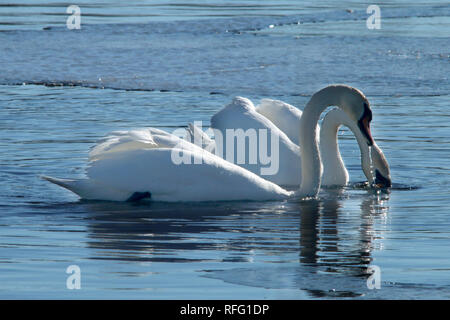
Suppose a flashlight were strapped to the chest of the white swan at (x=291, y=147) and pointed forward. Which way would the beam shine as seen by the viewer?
to the viewer's right

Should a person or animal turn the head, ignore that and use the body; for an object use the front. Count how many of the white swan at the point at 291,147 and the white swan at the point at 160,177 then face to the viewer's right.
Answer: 2

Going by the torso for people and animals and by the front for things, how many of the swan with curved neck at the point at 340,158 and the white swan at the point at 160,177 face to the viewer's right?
2

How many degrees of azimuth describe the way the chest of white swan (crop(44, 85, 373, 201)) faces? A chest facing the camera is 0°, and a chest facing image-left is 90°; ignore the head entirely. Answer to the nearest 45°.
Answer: approximately 270°

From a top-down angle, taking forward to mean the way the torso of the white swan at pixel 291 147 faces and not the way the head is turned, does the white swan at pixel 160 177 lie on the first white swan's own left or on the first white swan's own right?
on the first white swan's own right

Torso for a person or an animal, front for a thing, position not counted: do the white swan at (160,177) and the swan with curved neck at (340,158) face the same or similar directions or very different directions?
same or similar directions

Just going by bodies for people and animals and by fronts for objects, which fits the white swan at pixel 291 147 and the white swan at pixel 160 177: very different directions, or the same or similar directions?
same or similar directions

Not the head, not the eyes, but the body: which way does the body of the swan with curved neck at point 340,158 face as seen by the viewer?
to the viewer's right

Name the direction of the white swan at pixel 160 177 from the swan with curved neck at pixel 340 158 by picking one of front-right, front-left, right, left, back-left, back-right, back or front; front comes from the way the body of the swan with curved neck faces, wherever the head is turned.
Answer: back-right

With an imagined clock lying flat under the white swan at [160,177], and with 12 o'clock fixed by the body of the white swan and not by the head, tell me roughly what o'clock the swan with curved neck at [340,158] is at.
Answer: The swan with curved neck is roughly at 11 o'clock from the white swan.
